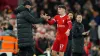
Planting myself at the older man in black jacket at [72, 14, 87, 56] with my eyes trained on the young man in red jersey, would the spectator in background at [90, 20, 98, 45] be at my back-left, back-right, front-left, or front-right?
back-right

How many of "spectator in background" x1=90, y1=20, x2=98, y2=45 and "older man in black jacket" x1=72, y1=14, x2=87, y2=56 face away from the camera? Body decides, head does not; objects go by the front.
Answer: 0

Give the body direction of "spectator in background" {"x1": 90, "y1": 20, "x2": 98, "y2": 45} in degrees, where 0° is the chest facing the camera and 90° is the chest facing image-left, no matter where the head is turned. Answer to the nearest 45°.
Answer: approximately 45°

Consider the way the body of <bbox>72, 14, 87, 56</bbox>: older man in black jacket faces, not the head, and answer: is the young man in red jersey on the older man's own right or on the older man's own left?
on the older man's own right

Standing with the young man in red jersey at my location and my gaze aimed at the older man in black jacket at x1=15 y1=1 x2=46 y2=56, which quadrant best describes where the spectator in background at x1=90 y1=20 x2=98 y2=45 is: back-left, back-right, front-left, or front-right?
back-right

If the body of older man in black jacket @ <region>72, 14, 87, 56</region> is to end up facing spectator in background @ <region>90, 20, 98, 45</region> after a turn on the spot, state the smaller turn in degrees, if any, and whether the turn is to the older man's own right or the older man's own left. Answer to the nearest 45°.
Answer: approximately 135° to the older man's own left
